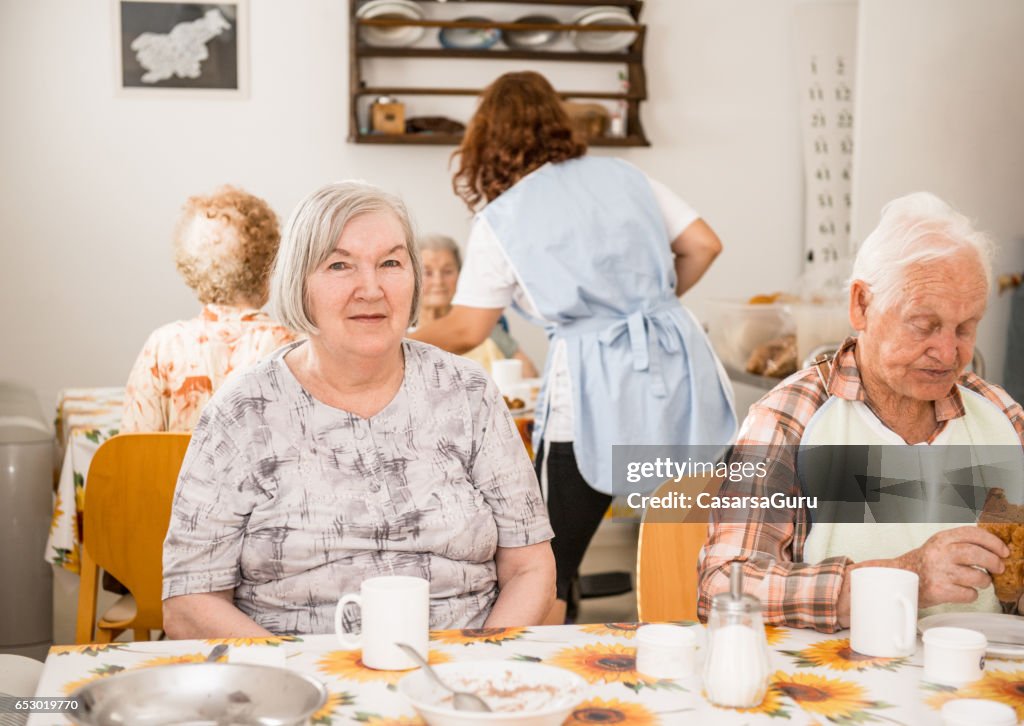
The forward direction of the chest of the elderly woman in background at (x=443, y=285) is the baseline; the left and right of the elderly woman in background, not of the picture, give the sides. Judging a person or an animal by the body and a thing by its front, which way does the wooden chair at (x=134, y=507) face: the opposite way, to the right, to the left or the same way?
the opposite way

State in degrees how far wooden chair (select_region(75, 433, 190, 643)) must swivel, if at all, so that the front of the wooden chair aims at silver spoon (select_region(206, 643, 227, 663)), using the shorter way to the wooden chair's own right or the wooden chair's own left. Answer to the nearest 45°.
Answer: approximately 180°

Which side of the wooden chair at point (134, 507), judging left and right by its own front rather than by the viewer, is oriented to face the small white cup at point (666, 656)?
back

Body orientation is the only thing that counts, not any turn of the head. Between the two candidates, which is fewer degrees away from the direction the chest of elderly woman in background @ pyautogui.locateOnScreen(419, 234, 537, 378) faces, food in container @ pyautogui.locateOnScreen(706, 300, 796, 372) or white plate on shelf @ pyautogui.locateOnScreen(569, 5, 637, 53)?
the food in container

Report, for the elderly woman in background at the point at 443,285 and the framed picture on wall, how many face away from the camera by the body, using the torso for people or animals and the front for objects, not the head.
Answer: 0

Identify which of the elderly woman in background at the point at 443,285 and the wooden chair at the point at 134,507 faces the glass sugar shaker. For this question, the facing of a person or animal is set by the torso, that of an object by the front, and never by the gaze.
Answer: the elderly woman in background

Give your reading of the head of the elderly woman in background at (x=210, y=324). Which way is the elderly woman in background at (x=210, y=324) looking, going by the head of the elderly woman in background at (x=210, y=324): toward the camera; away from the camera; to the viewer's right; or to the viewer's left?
away from the camera

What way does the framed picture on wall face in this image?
toward the camera

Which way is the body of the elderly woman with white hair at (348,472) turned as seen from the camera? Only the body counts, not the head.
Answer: toward the camera

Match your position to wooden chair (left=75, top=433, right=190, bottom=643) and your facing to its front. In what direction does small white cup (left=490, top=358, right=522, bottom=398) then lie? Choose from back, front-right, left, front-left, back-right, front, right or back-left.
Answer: front-right

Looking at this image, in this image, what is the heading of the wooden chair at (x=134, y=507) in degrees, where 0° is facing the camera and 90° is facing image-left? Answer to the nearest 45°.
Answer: approximately 180°
